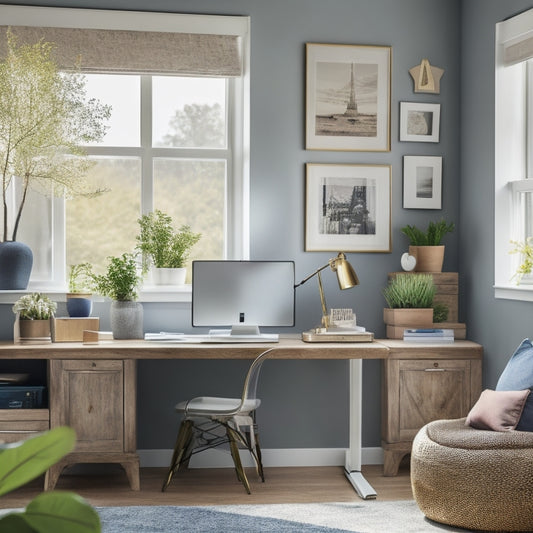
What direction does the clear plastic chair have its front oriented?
to the viewer's left

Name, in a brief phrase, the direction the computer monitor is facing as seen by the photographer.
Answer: facing the viewer

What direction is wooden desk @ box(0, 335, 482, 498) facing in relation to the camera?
toward the camera

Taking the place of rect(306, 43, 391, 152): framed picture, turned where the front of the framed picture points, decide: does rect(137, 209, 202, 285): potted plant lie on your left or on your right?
on your right

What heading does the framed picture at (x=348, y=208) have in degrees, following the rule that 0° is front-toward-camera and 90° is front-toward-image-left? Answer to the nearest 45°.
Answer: approximately 0°

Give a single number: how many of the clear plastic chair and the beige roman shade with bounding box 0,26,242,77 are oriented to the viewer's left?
1

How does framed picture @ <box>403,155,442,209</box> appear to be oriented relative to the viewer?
toward the camera
